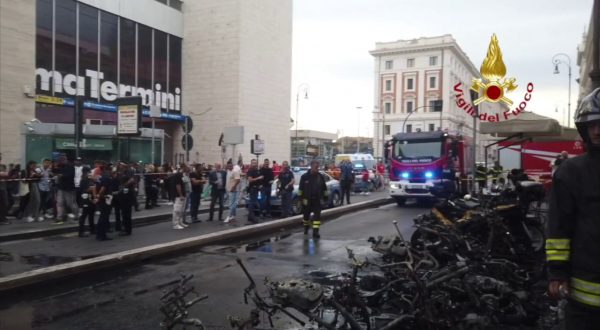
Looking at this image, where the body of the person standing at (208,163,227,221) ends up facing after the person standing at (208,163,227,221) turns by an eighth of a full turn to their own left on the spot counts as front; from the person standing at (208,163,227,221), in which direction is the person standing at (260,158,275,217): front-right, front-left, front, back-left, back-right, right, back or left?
front-left

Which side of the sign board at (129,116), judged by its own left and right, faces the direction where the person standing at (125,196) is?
front

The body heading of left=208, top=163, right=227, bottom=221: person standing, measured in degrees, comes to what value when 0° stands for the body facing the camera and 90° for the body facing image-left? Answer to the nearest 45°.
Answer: approximately 0°

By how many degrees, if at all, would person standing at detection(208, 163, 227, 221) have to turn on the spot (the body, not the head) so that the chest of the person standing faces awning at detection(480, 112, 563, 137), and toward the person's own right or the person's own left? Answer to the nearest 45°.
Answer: approximately 90° to the person's own left

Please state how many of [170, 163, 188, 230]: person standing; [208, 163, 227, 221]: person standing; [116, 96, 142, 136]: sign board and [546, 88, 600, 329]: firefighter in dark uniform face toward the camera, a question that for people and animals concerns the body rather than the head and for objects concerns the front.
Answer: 3
